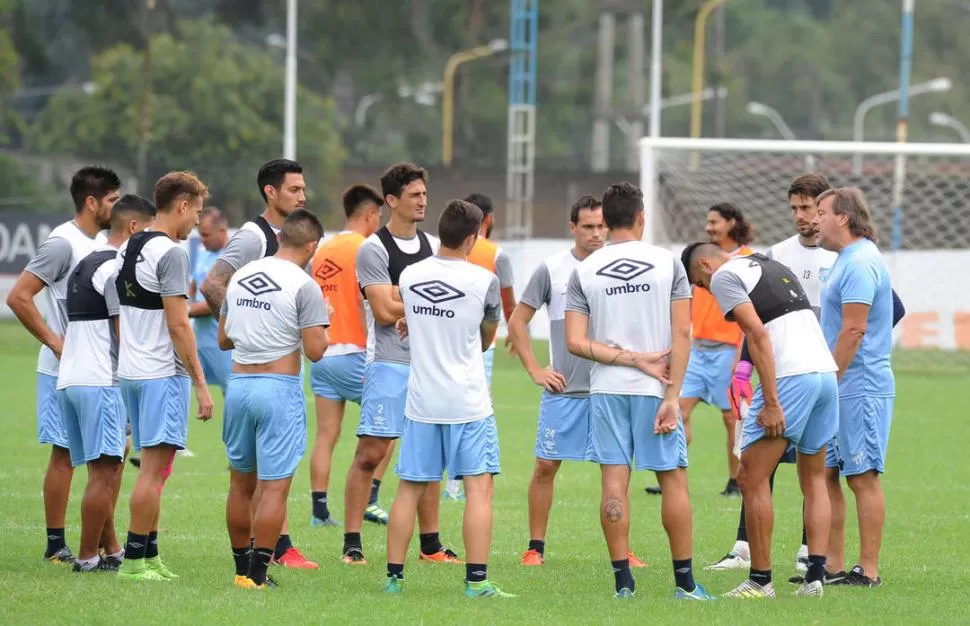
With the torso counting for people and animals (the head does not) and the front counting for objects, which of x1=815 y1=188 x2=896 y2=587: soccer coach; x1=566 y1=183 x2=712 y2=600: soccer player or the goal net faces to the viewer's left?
x1=815 y1=188 x2=896 y2=587: soccer coach

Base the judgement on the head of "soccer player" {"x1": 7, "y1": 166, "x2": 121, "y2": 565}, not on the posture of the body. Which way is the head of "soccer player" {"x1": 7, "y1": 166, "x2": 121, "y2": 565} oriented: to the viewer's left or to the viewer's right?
to the viewer's right

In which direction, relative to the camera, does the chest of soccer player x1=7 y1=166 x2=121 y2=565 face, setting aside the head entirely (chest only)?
to the viewer's right

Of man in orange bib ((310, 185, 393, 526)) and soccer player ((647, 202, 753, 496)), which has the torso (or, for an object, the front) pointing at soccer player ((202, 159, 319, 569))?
soccer player ((647, 202, 753, 496))

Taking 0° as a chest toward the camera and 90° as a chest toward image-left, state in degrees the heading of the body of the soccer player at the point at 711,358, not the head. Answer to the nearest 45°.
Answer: approximately 45°

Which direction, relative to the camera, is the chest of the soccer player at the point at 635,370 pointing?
away from the camera

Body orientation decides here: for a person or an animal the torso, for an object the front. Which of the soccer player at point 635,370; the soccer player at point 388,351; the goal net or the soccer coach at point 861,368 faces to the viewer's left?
the soccer coach at point 861,368

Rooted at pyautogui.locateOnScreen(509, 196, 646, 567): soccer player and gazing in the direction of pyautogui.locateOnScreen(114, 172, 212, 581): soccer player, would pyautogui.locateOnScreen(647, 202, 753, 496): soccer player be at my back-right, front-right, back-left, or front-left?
back-right

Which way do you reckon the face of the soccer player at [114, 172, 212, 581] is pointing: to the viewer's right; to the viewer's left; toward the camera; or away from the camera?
to the viewer's right

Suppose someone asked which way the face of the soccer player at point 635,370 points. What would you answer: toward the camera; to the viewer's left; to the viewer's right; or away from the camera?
away from the camera

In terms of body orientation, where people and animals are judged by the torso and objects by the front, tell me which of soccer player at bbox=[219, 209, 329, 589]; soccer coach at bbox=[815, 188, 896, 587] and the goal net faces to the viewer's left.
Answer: soccer coach at bbox=[815, 188, 896, 587]

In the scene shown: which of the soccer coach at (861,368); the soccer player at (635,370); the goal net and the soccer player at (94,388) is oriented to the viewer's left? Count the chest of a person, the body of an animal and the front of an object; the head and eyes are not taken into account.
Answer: the soccer coach at (861,368)

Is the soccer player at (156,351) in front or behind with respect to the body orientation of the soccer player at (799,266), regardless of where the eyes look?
in front

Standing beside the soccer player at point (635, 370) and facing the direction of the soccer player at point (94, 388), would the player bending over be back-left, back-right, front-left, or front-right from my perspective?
back-right
